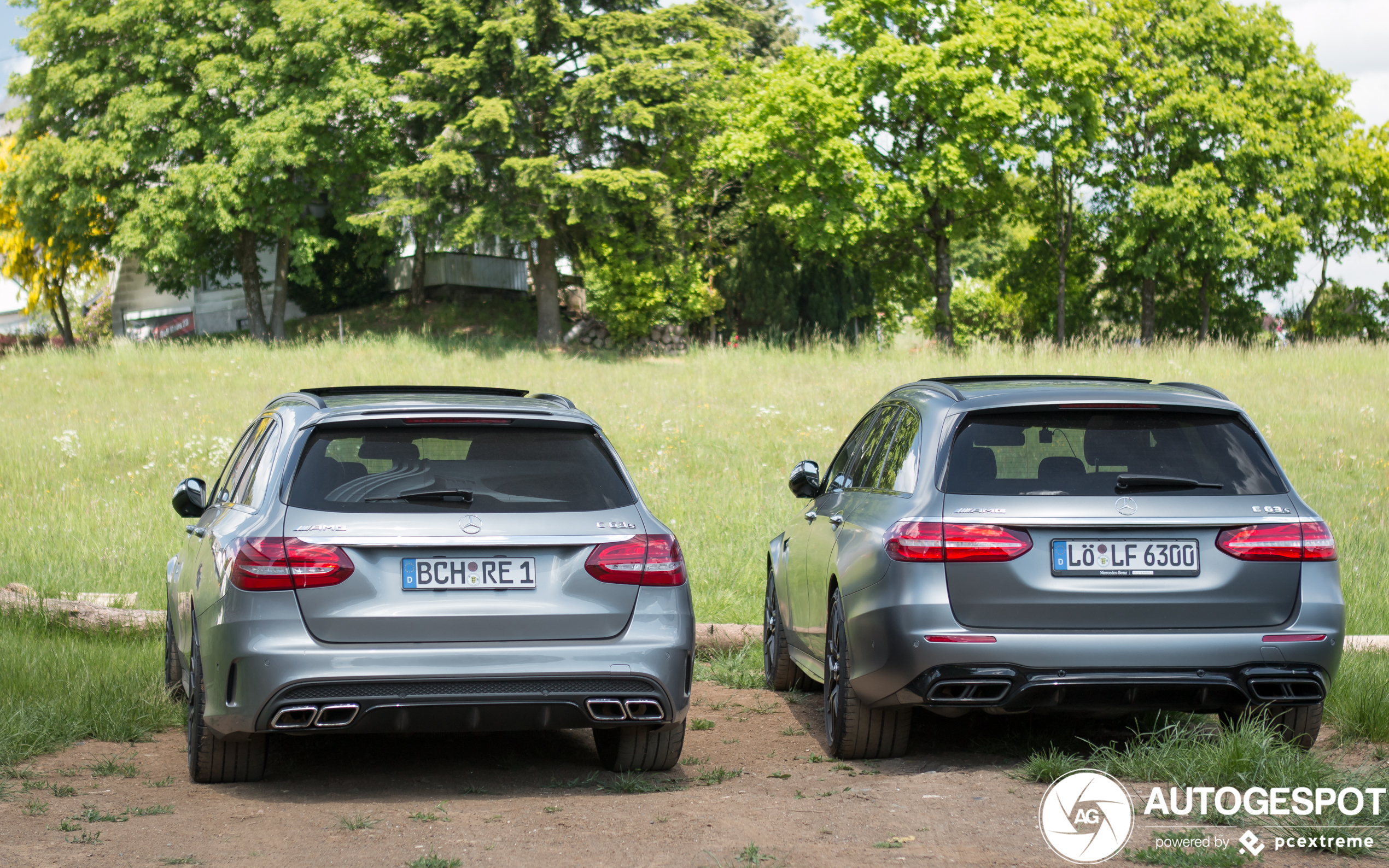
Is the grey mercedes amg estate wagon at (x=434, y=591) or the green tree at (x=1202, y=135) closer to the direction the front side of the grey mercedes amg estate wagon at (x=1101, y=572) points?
the green tree

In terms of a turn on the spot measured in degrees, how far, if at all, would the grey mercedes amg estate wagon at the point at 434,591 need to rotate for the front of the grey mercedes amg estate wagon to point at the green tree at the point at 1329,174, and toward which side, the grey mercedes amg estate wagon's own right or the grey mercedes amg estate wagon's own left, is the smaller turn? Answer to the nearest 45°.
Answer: approximately 45° to the grey mercedes amg estate wagon's own right

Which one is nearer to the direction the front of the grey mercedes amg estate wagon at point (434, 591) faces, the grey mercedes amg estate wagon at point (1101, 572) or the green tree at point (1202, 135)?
the green tree

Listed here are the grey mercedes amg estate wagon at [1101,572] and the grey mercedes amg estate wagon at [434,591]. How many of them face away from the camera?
2

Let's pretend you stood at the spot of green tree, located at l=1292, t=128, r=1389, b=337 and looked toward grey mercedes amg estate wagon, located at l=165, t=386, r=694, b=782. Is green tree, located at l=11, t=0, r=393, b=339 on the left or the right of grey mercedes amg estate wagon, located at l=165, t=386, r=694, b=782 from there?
right

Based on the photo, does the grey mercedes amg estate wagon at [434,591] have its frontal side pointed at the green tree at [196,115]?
yes

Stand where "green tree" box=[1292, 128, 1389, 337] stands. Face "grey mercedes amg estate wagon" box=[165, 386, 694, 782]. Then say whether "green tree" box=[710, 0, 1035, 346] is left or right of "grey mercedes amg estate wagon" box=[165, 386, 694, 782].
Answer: right

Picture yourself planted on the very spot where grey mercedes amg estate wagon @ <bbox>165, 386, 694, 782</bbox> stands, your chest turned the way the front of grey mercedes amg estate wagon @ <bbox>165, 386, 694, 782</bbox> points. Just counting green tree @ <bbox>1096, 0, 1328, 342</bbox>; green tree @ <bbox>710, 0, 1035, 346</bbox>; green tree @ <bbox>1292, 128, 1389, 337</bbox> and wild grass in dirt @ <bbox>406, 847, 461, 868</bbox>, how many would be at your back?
1

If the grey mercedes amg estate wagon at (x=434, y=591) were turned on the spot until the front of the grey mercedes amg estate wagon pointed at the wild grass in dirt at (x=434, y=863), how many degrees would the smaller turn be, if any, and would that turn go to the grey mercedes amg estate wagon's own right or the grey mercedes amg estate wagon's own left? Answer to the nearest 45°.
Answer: approximately 180°

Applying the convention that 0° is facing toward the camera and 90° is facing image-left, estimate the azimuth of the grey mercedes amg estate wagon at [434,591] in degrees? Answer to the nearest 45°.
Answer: approximately 180°

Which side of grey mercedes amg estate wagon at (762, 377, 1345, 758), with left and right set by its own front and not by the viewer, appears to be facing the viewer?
back

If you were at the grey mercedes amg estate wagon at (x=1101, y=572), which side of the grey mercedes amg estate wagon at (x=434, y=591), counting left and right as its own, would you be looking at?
right

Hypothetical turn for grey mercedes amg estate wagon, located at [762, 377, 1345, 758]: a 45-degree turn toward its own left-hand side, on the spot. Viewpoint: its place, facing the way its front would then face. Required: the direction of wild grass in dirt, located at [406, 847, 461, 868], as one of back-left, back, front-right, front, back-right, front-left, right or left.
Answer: left

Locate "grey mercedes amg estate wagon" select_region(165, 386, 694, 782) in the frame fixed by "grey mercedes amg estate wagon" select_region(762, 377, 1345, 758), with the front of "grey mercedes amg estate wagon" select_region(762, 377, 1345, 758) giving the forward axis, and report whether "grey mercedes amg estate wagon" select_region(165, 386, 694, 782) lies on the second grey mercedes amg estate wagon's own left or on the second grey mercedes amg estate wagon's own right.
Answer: on the second grey mercedes amg estate wagon's own left
